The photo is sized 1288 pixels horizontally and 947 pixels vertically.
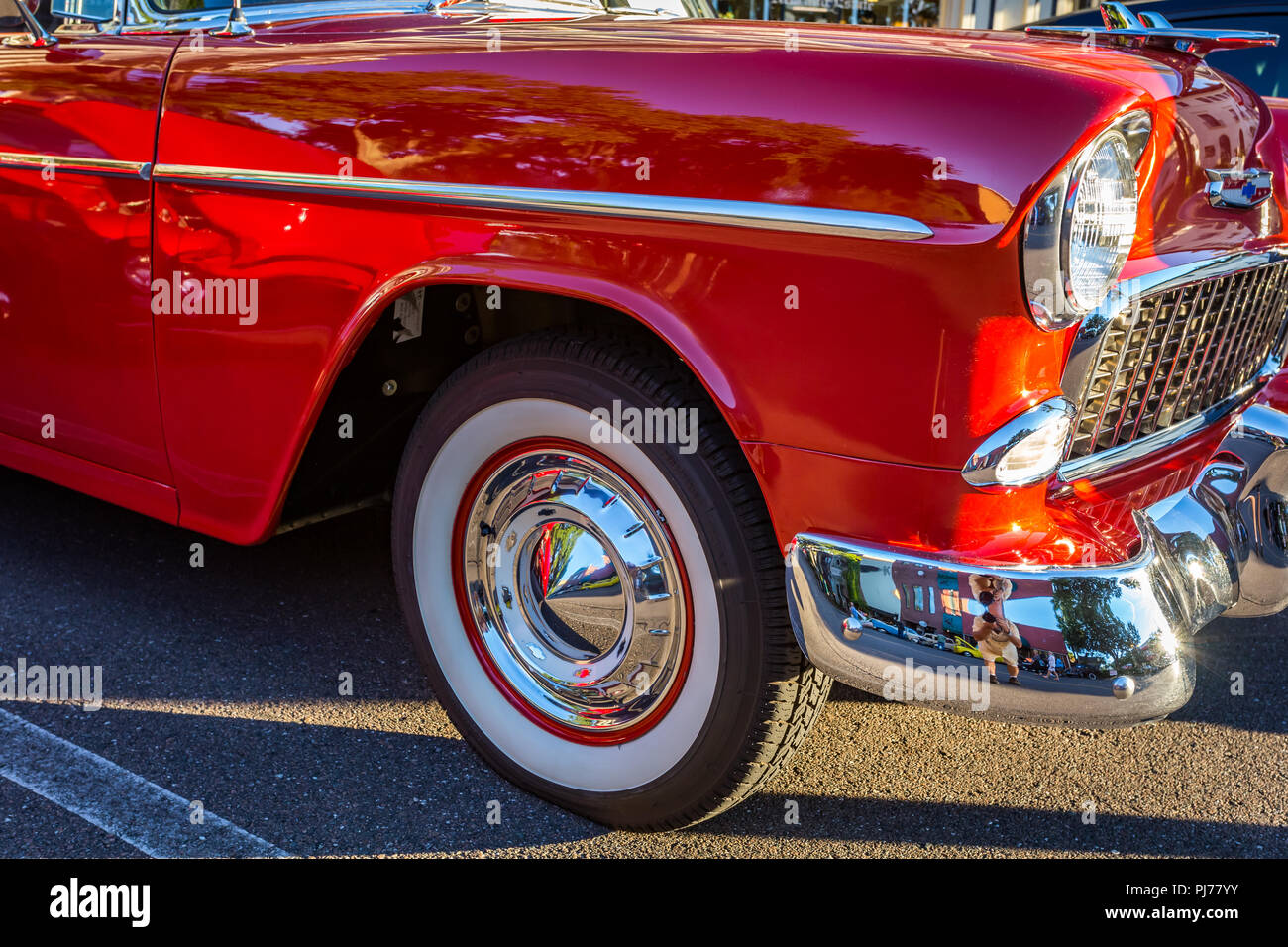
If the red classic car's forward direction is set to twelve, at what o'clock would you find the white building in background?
The white building in background is roughly at 8 o'clock from the red classic car.

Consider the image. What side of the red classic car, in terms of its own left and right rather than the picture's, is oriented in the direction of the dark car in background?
left

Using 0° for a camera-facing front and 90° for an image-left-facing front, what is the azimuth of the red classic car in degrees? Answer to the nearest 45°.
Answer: approximately 315°
